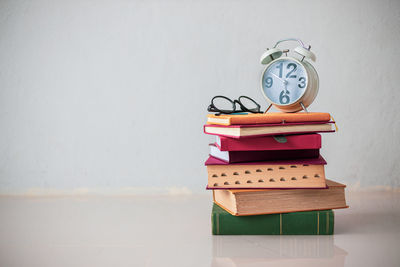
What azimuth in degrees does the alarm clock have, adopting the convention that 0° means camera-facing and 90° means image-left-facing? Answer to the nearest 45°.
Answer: approximately 45°
